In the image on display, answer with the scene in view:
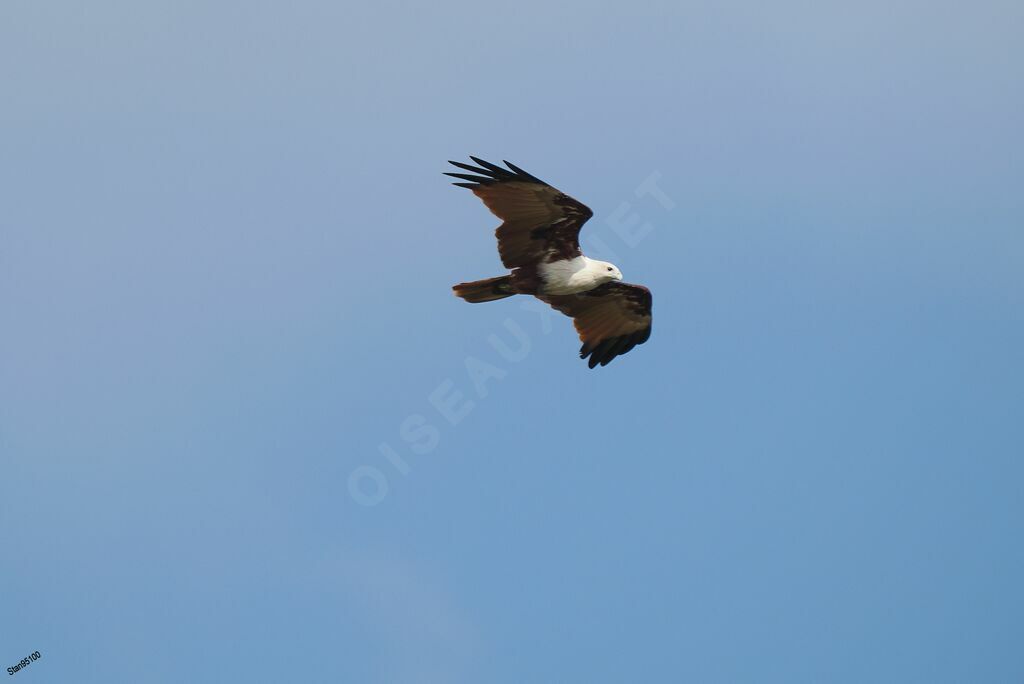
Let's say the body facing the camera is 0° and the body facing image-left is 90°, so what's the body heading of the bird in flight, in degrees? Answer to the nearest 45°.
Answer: approximately 270°
